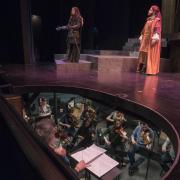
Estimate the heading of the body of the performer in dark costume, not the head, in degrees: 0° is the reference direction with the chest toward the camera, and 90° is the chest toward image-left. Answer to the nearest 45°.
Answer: approximately 45°

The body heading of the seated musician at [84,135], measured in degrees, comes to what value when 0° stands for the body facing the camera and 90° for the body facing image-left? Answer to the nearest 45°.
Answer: approximately 45°

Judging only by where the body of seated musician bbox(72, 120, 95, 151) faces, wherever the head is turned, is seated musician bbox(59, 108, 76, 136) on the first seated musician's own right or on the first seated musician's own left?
on the first seated musician's own right

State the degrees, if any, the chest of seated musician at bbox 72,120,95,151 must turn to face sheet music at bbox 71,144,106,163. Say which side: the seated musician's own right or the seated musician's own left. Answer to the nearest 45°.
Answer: approximately 45° to the seated musician's own left
